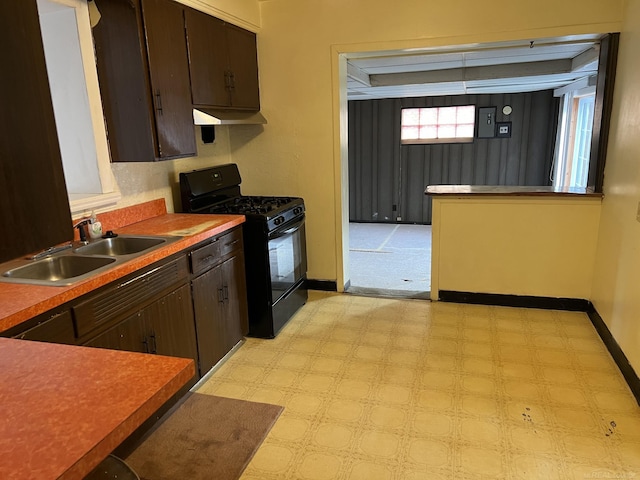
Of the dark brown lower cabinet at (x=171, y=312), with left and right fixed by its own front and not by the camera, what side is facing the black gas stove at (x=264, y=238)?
left

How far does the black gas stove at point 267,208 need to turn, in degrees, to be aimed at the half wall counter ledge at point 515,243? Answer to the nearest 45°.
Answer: approximately 45° to its left

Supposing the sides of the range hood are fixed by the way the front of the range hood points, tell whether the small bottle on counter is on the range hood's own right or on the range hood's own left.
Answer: on the range hood's own right

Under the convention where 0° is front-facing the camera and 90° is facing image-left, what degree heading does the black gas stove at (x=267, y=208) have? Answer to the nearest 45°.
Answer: approximately 315°

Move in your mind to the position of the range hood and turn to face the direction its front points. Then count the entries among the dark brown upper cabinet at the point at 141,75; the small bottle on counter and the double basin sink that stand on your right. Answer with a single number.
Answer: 3

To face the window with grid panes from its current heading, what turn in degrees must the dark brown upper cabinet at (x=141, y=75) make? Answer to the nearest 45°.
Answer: approximately 90° to its left
